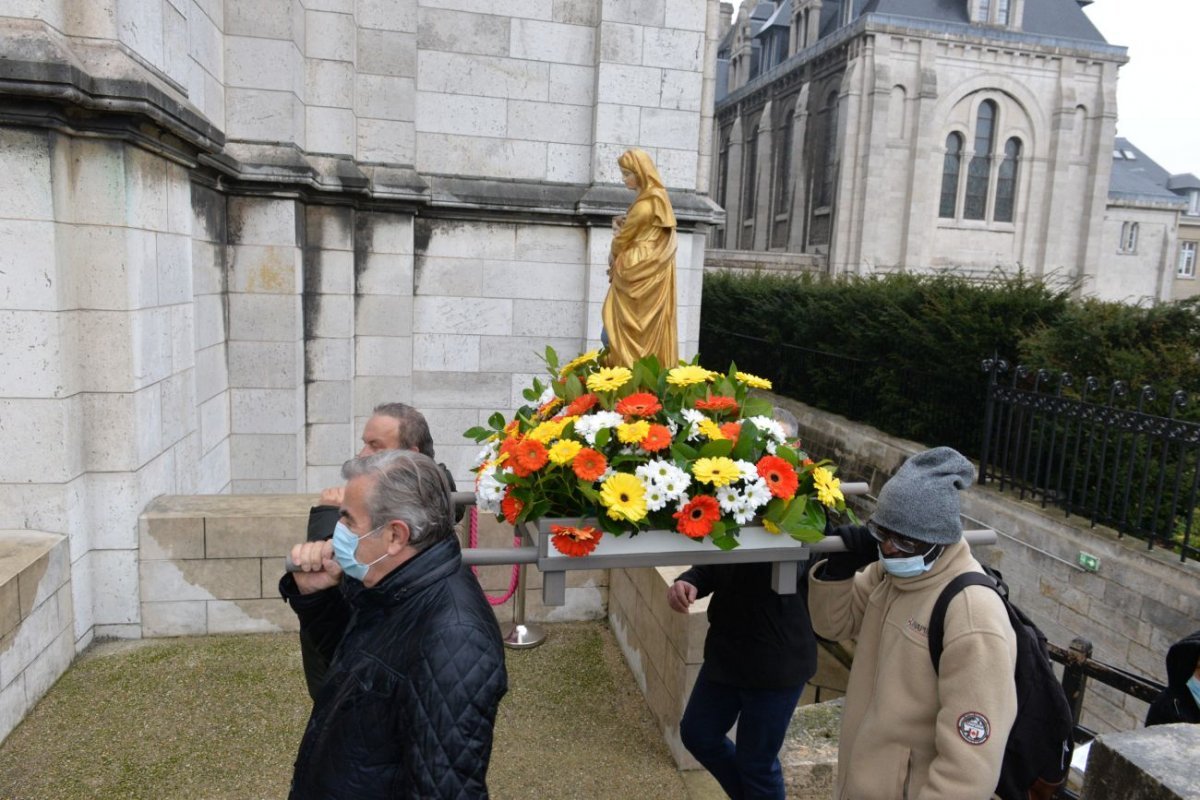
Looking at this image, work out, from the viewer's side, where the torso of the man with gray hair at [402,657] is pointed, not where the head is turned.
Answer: to the viewer's left

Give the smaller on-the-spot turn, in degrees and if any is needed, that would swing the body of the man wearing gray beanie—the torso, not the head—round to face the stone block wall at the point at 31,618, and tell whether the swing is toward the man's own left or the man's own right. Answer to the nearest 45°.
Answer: approximately 45° to the man's own right

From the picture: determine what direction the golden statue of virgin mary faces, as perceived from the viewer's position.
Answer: facing to the left of the viewer

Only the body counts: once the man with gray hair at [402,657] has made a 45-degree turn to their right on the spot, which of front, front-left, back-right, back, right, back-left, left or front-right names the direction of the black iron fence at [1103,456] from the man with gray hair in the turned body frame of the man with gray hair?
right

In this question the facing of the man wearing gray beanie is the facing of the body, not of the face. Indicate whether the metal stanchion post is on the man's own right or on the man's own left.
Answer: on the man's own right

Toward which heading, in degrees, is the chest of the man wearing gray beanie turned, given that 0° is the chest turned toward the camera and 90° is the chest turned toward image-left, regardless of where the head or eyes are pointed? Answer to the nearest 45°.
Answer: approximately 45°

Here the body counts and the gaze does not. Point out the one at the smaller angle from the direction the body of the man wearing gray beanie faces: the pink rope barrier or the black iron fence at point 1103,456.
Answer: the pink rope barrier
